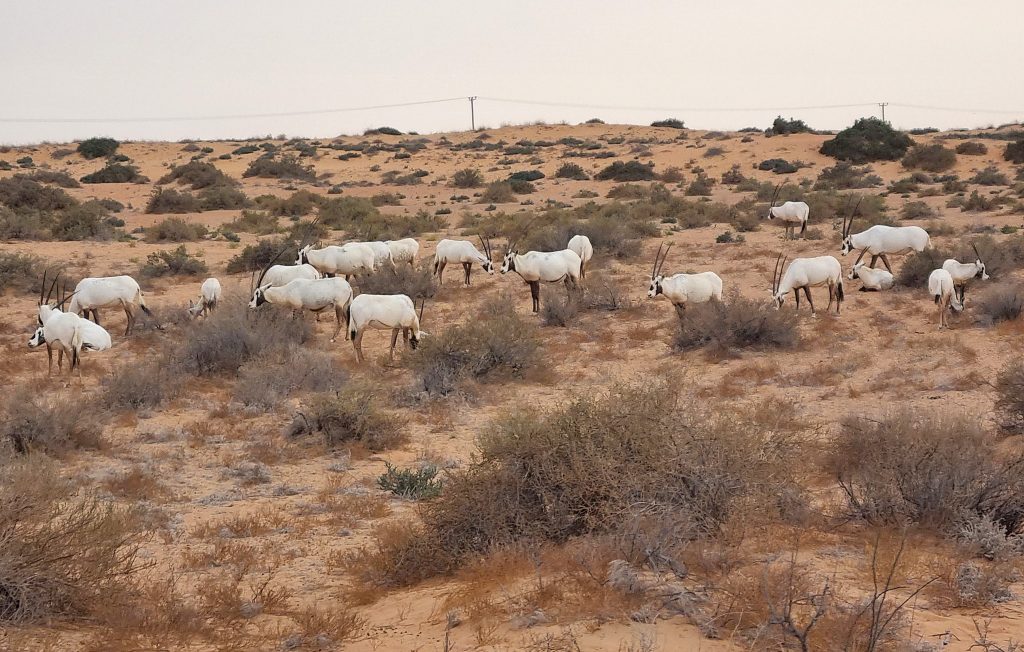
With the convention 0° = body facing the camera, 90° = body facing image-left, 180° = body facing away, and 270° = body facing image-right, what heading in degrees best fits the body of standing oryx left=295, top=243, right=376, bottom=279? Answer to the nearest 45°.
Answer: approximately 90°

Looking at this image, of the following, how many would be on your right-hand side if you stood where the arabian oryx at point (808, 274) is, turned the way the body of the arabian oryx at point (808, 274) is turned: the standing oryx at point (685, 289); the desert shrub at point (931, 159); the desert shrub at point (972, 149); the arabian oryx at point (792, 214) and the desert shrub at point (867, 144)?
4

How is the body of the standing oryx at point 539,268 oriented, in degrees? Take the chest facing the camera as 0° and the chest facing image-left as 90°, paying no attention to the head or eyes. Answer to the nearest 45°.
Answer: approximately 90°

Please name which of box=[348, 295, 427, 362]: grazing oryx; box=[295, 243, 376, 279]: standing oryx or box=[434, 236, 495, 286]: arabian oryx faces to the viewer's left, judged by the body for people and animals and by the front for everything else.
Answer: box=[295, 243, 376, 279]: standing oryx

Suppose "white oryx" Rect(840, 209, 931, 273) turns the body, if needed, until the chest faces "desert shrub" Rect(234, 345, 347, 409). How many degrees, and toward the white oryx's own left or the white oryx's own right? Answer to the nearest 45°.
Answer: approximately 45° to the white oryx's own left

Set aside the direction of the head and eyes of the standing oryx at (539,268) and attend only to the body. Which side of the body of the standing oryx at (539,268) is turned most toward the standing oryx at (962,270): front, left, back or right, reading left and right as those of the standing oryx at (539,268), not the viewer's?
back

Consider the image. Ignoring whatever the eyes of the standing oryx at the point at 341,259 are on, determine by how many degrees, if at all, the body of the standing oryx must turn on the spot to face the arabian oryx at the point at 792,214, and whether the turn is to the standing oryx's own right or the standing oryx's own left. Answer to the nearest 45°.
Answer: approximately 180°

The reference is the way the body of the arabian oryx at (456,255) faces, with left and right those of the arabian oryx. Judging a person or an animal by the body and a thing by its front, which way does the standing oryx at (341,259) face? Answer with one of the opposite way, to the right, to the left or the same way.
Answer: the opposite way

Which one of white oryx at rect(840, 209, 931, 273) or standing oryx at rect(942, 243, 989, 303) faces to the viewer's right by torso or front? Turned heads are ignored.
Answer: the standing oryx

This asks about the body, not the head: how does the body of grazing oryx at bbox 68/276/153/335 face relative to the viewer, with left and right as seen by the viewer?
facing to the left of the viewer

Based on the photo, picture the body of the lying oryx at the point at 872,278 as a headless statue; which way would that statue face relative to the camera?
to the viewer's left

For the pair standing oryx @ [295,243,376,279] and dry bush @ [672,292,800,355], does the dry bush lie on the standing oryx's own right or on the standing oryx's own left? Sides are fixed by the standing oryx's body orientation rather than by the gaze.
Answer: on the standing oryx's own left

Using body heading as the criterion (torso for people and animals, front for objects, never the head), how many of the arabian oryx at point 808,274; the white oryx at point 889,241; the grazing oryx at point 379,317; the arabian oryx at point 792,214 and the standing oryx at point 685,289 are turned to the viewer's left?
4

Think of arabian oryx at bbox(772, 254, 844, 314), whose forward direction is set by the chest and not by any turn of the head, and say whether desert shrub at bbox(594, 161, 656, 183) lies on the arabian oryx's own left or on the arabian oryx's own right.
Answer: on the arabian oryx's own right
